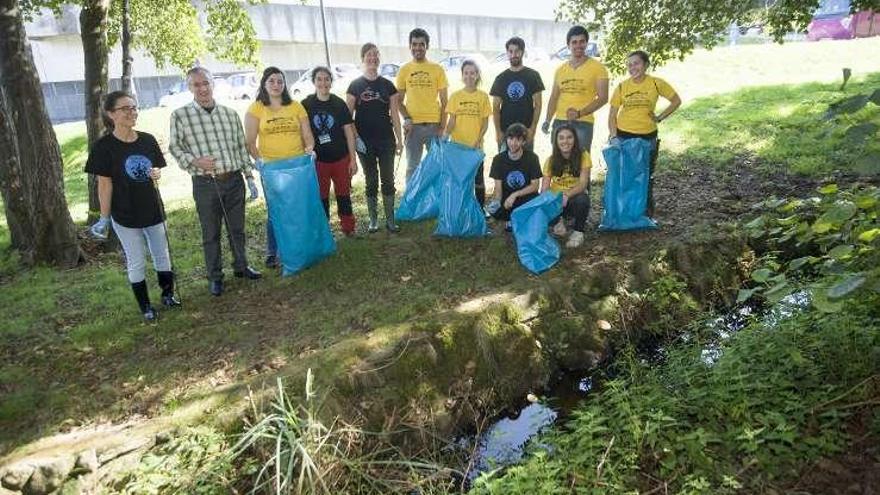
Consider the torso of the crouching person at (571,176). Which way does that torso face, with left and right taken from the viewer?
facing the viewer

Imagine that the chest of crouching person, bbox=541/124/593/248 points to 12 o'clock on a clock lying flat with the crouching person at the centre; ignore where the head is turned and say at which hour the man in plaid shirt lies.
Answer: The man in plaid shirt is roughly at 2 o'clock from the crouching person.

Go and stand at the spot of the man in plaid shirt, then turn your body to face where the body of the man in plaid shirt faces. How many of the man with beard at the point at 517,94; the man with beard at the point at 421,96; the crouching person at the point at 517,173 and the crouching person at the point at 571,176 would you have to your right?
0

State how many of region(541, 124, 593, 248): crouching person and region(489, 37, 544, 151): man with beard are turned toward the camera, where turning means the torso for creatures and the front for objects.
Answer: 2

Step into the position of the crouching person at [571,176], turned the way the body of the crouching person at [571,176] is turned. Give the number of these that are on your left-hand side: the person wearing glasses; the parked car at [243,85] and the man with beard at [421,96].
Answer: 0

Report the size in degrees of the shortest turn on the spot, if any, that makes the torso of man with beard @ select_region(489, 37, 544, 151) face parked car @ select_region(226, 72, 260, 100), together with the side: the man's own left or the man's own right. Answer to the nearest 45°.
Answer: approximately 135° to the man's own right

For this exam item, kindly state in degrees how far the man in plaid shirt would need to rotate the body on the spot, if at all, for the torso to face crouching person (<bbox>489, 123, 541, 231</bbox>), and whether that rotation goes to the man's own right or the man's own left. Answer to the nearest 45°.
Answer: approximately 90° to the man's own left

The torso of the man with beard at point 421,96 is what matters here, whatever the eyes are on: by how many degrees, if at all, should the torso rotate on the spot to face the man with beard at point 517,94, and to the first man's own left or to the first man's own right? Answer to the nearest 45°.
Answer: approximately 90° to the first man's own left

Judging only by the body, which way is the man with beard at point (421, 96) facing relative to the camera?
toward the camera

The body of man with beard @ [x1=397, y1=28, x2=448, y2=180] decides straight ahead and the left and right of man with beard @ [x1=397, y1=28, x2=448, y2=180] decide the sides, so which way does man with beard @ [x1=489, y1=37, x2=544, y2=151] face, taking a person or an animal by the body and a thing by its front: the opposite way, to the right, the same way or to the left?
the same way

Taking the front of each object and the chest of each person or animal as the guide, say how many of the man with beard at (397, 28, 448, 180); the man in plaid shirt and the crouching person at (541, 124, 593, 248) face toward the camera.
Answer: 3

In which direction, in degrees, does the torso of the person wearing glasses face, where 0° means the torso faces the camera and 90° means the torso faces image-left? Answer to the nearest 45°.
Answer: approximately 315°

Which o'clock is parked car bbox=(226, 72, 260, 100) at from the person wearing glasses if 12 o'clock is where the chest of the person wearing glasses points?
The parked car is roughly at 8 o'clock from the person wearing glasses.

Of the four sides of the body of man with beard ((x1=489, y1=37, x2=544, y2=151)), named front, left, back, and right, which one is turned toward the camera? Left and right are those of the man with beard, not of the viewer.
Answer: front

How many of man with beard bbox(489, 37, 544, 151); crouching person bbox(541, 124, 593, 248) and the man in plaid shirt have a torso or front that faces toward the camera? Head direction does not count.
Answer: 3

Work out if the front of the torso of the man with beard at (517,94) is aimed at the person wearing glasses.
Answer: no

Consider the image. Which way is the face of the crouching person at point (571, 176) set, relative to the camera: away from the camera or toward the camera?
toward the camera

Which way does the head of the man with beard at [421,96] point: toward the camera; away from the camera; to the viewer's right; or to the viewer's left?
toward the camera

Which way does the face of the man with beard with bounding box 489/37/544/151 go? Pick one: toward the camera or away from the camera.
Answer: toward the camera
